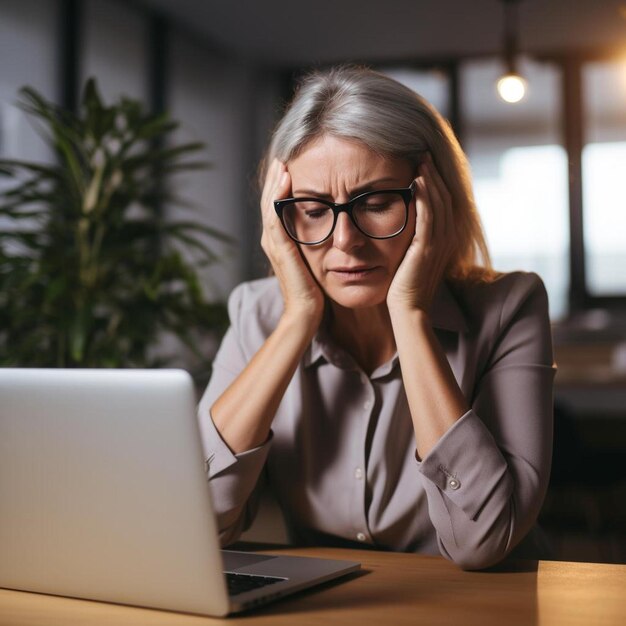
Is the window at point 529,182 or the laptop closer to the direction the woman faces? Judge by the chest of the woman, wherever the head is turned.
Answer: the laptop

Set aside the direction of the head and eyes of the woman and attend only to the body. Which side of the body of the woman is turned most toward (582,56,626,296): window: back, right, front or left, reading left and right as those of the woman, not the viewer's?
back

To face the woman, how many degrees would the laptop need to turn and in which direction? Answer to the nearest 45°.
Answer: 0° — it already faces them

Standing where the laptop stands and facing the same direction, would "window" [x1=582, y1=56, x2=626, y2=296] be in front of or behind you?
in front

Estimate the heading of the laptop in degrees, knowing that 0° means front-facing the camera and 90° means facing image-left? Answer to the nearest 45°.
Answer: approximately 225°

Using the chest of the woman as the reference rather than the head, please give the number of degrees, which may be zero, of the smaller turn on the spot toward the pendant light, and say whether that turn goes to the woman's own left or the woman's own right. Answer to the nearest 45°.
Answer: approximately 180°

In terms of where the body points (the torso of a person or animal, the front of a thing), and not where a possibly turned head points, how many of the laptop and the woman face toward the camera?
1

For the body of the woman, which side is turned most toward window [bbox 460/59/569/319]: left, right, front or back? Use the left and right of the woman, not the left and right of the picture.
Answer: back

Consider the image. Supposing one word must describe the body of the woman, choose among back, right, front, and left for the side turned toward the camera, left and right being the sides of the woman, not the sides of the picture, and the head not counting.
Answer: front

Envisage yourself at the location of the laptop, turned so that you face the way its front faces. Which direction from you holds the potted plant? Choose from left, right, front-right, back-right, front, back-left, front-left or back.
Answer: front-left
